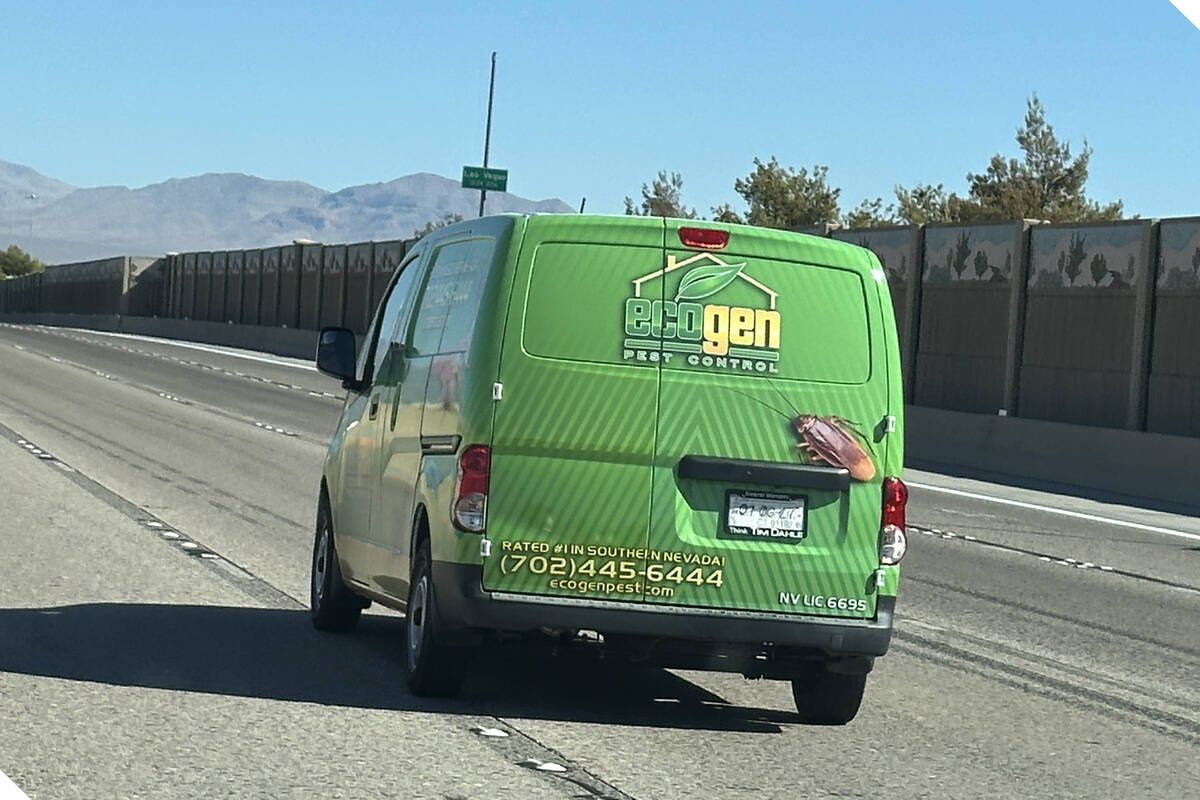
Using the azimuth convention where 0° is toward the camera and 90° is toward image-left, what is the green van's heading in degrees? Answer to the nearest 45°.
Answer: approximately 180°

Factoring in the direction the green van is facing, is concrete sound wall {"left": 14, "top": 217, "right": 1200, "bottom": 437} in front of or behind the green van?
in front
